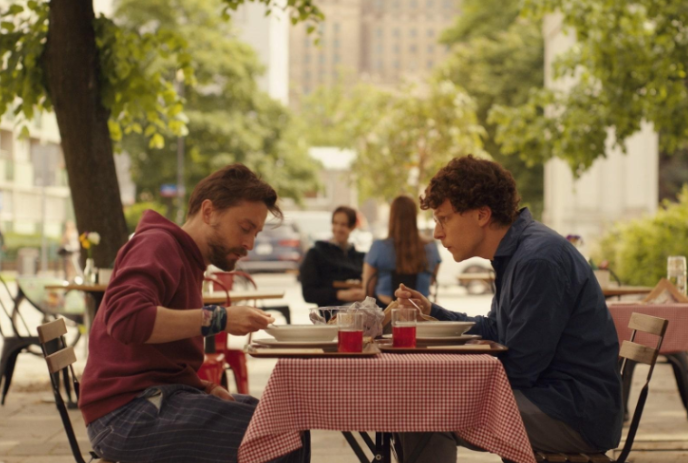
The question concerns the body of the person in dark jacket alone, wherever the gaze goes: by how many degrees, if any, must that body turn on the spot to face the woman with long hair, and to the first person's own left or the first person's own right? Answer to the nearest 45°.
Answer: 0° — they already face them

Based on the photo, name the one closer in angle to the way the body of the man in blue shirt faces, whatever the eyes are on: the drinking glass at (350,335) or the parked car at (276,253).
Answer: the drinking glass

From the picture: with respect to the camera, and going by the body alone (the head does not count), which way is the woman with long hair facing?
away from the camera

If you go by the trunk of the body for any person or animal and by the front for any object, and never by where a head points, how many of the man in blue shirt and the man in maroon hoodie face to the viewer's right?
1

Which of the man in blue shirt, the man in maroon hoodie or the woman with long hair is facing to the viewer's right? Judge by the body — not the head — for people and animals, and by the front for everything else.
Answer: the man in maroon hoodie

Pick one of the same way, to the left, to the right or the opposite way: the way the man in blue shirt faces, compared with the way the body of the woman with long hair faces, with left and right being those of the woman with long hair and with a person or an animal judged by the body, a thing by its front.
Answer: to the left

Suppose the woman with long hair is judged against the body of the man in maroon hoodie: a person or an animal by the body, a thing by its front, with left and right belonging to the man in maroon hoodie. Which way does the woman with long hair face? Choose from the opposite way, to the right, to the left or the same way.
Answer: to the left

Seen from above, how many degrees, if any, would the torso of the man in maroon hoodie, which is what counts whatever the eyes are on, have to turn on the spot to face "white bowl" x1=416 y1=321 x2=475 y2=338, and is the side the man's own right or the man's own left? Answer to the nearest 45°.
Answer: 0° — they already face it

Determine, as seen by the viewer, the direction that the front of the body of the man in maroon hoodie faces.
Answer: to the viewer's right

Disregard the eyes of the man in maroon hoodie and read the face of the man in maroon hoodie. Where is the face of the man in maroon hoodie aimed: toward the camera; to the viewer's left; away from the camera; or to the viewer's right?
to the viewer's right

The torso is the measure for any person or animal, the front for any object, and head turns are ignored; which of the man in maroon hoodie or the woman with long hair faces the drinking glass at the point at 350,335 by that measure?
the man in maroon hoodie

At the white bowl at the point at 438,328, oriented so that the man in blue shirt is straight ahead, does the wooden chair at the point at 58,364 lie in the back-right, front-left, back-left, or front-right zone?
back-right

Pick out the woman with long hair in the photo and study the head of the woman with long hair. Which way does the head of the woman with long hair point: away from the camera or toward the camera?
away from the camera

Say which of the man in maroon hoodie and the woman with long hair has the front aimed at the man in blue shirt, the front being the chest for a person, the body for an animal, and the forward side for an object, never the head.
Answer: the man in maroon hoodie
